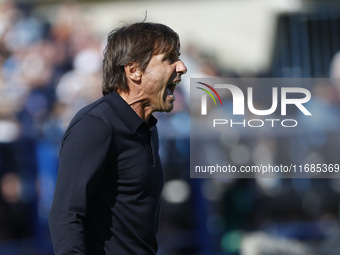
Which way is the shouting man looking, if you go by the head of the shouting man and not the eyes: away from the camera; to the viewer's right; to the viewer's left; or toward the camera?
to the viewer's right

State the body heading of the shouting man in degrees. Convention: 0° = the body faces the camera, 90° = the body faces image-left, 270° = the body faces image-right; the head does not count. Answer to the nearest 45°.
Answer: approximately 270°
